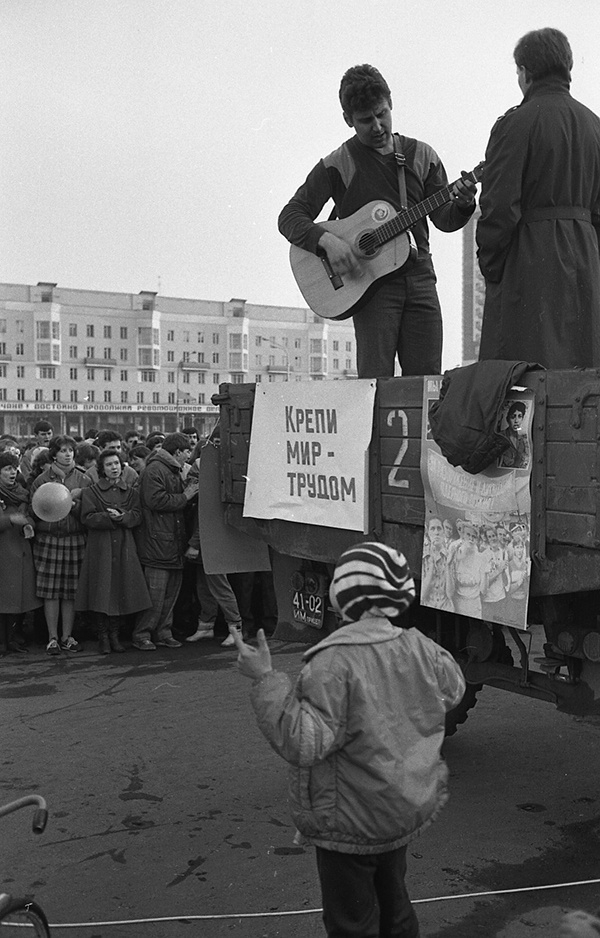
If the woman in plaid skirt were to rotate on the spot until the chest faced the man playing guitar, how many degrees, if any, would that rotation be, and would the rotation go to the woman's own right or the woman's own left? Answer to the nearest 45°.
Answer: approximately 45° to the woman's own left

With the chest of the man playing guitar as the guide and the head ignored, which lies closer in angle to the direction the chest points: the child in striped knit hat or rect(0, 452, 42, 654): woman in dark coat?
the child in striped knit hat

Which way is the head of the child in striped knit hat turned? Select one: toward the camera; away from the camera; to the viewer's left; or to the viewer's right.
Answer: away from the camera

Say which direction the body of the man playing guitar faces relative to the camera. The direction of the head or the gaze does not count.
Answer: toward the camera

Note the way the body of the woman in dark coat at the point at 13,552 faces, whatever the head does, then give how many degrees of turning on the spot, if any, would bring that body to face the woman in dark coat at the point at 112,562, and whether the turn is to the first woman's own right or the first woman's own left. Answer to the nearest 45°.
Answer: approximately 45° to the first woman's own left

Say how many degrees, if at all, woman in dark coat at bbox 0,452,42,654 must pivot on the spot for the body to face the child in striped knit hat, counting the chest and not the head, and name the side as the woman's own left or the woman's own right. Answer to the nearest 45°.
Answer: approximately 45° to the woman's own right

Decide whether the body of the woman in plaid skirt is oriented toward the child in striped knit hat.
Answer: yes

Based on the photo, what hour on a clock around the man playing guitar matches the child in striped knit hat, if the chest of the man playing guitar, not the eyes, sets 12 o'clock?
The child in striped knit hat is roughly at 12 o'clock from the man playing guitar.

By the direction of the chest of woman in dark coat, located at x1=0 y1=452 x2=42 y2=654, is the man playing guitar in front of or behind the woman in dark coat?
in front

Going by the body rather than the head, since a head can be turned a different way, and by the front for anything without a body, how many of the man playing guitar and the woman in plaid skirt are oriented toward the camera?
2

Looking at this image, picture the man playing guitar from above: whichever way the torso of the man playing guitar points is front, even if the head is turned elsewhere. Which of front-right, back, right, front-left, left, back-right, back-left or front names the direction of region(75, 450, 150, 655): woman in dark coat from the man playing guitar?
back-right

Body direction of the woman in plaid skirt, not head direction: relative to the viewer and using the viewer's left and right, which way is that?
facing the viewer
